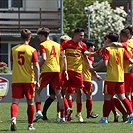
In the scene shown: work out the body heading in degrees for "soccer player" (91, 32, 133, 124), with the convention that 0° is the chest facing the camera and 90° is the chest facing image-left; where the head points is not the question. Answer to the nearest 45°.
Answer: approximately 135°

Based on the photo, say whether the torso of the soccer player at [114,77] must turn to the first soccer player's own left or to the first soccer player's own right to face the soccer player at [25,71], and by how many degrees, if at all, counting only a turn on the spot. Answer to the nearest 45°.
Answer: approximately 90° to the first soccer player's own left

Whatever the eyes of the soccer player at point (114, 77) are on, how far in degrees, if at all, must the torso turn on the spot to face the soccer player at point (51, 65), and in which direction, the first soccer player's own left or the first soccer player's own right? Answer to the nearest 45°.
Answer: approximately 45° to the first soccer player's own left

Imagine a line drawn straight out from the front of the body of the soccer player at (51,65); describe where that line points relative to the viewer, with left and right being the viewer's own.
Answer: facing away from the viewer and to the left of the viewer

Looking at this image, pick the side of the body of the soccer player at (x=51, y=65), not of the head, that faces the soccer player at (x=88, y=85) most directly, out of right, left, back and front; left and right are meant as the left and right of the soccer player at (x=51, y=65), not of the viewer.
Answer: right

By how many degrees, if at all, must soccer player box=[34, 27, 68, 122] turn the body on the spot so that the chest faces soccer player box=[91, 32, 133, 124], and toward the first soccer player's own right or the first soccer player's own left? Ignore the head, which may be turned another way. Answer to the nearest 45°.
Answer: approximately 135° to the first soccer player's own right
